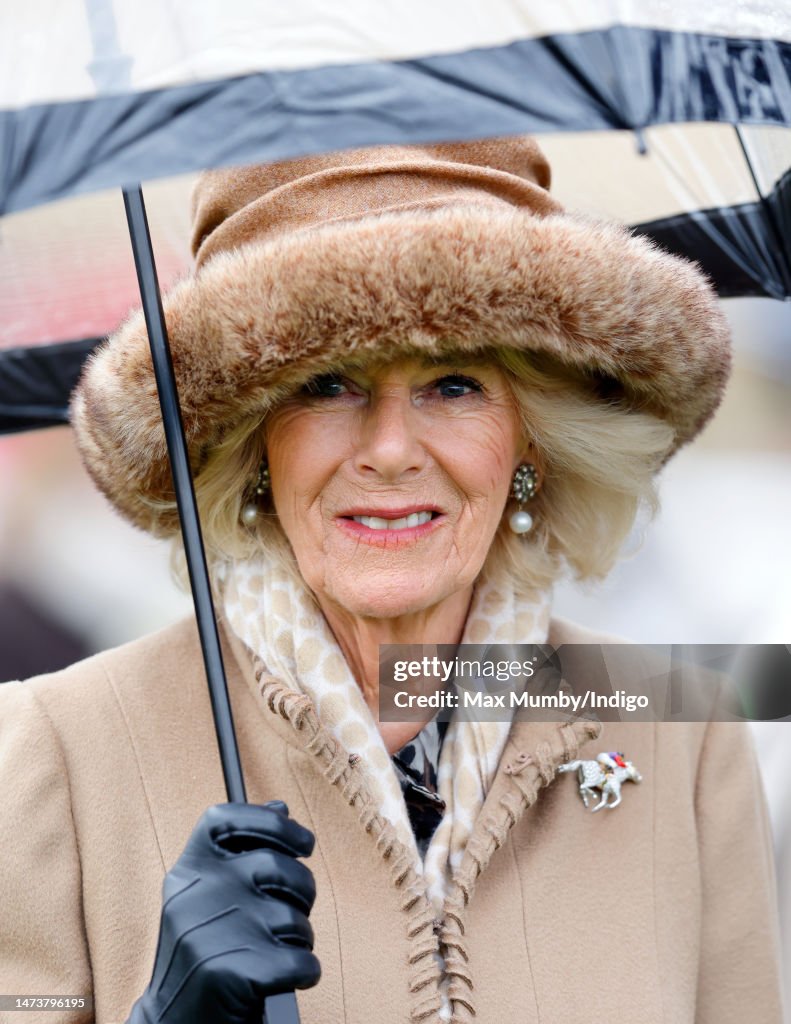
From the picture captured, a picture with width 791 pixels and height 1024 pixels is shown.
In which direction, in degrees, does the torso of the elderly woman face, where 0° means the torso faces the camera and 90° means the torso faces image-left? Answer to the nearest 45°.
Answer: approximately 0°
